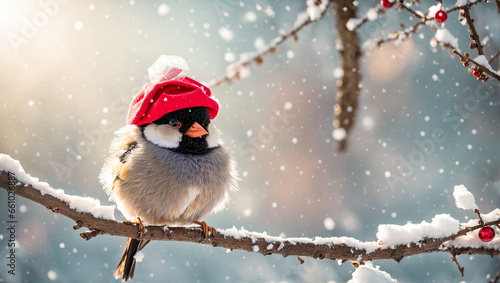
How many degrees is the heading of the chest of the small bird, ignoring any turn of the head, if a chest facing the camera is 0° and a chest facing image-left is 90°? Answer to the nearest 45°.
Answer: approximately 315°
